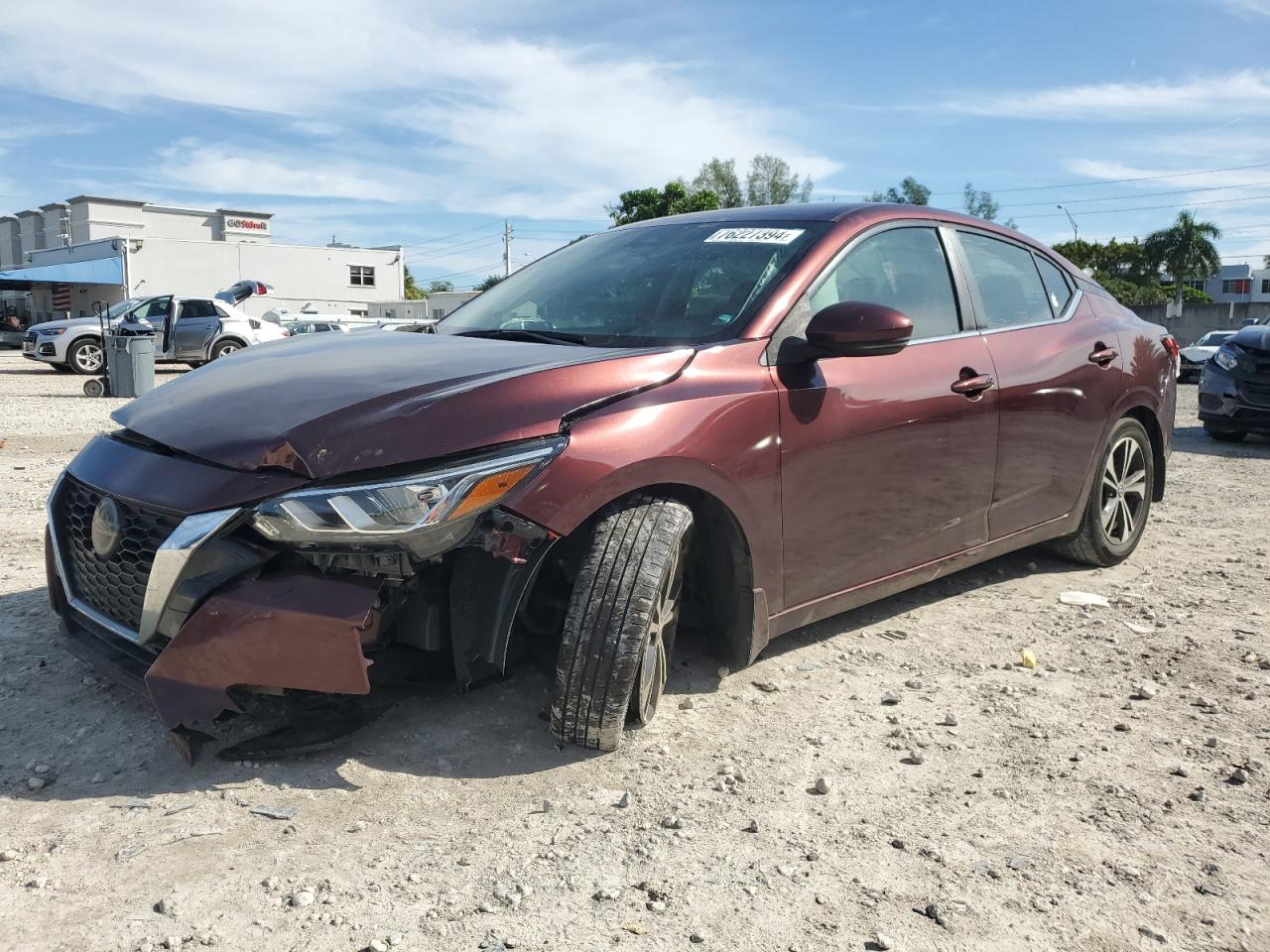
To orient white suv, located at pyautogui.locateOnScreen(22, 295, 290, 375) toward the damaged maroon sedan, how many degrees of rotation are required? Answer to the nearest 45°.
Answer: approximately 90° to its left

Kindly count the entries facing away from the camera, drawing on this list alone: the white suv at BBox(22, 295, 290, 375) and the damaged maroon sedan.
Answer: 0

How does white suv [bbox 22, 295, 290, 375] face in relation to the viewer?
to the viewer's left

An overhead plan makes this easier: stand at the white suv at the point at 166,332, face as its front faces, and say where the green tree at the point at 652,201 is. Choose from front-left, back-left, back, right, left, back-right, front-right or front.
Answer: back-right

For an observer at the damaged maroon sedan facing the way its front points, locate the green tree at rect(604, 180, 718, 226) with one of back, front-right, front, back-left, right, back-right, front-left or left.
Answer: back-right

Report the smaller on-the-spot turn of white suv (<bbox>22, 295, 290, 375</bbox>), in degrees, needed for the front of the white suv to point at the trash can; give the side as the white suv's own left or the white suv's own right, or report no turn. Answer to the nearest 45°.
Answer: approximately 90° to the white suv's own left

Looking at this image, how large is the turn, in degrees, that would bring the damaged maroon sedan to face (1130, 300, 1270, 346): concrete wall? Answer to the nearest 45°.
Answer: approximately 180°

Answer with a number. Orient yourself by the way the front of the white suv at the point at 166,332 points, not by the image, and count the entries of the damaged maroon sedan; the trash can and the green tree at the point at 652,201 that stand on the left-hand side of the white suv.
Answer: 2

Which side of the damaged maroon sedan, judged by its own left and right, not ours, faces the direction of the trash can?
right

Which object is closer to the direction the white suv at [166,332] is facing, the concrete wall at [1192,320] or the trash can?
the trash can
